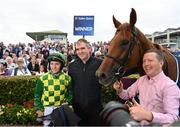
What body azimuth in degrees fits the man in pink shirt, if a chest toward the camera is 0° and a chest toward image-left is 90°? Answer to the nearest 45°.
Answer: approximately 45°

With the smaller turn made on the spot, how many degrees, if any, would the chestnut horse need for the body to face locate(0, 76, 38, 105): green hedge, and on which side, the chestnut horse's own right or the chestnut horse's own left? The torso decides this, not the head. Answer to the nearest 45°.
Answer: approximately 90° to the chestnut horse's own right

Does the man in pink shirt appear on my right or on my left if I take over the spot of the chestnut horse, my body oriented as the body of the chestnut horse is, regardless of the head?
on my left

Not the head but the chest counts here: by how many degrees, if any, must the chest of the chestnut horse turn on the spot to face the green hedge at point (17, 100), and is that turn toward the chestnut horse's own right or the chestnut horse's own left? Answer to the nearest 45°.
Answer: approximately 90° to the chestnut horse's own right

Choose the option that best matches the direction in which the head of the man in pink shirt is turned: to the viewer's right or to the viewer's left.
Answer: to the viewer's left

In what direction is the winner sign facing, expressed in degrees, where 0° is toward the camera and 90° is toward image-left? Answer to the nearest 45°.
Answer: approximately 0°

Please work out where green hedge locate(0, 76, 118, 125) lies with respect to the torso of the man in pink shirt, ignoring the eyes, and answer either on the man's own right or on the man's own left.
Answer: on the man's own right
